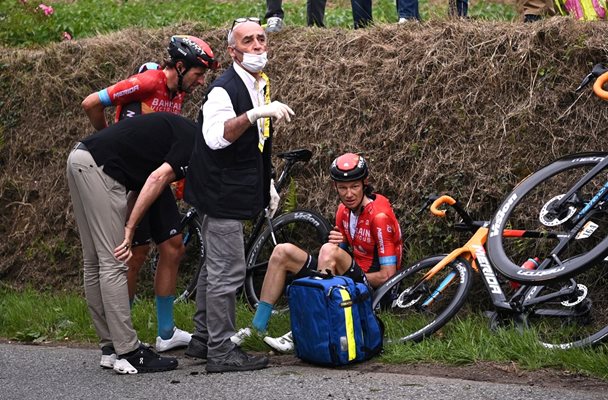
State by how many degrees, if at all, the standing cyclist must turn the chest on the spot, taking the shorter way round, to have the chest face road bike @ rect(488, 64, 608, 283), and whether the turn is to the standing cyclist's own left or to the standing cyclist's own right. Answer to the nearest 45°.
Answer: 0° — they already face it

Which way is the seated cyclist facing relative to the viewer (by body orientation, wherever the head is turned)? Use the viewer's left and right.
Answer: facing the viewer and to the left of the viewer

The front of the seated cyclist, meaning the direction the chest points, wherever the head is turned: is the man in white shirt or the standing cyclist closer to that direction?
the man in white shirt

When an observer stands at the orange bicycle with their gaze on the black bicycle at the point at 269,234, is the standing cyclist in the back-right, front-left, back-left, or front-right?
front-left

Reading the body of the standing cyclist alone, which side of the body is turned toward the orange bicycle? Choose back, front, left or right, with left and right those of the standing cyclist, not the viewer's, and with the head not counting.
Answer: front

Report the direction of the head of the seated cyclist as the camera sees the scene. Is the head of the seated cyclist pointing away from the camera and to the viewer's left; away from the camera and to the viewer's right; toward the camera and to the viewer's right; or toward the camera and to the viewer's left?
toward the camera and to the viewer's left

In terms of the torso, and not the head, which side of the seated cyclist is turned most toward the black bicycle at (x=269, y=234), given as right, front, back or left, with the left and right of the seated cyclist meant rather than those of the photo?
right

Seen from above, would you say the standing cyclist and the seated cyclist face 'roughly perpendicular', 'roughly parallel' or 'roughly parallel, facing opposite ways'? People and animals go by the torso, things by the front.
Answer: roughly perpendicular

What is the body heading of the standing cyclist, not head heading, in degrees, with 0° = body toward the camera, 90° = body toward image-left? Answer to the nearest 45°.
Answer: approximately 315°

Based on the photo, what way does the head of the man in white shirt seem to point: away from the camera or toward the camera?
toward the camera

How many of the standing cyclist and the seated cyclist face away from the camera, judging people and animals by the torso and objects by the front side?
0

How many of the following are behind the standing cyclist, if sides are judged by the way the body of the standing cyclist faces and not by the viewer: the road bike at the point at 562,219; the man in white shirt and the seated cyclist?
0
